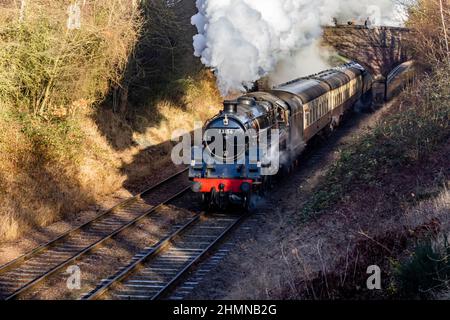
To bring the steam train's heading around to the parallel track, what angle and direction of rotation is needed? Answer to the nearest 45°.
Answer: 0° — it already faces it

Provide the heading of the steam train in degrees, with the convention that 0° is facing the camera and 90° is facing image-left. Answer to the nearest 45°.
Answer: approximately 45°

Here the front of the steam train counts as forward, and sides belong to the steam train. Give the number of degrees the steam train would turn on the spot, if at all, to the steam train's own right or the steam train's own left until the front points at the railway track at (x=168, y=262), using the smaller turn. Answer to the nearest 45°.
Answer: approximately 45° to the steam train's own left
